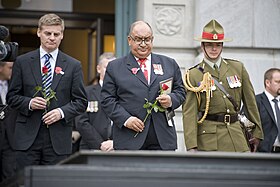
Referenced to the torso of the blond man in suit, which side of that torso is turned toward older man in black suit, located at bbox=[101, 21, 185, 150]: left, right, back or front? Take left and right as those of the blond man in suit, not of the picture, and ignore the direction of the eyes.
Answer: left

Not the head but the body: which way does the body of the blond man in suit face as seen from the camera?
toward the camera

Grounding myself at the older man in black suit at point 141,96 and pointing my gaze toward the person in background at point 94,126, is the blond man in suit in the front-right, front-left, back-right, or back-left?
front-left

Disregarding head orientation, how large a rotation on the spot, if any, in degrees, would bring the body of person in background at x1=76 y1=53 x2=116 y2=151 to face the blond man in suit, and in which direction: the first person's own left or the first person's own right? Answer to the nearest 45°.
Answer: approximately 45° to the first person's own right

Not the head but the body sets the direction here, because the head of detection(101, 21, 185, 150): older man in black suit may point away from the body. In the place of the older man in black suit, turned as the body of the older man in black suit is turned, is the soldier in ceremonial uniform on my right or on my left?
on my left

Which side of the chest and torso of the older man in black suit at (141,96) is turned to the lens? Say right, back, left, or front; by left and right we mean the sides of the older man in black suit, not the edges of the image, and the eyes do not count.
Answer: front

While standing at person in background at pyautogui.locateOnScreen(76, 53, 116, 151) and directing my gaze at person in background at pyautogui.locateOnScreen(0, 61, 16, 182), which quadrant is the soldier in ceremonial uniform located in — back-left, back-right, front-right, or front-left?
back-left

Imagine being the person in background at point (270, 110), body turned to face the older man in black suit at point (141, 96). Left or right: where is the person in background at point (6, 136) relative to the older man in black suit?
right

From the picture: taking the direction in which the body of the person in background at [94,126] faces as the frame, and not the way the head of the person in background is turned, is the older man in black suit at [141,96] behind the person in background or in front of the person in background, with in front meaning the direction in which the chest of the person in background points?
in front

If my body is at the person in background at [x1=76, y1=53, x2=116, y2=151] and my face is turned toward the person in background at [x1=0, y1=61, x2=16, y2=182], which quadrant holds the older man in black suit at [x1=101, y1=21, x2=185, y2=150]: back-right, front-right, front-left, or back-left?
back-left

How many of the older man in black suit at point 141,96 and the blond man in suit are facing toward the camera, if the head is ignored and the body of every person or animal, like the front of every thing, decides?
2
